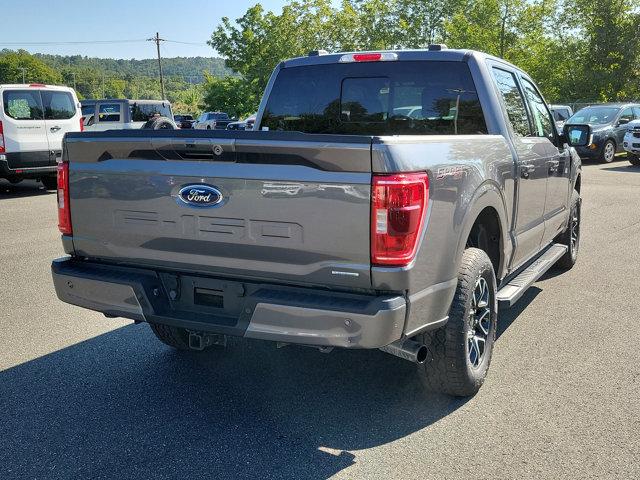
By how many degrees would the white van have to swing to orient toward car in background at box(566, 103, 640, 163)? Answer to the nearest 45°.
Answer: approximately 90° to its right

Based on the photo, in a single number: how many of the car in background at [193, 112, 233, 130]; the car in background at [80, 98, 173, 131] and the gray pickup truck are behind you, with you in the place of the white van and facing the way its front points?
1

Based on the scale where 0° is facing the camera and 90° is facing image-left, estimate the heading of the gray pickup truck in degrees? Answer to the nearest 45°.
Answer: approximately 225°

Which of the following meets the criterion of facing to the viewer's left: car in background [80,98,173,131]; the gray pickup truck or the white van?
the car in background

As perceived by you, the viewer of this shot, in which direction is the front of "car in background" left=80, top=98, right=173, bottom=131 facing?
facing to the left of the viewer

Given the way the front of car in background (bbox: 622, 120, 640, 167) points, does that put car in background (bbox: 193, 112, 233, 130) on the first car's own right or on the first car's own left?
on the first car's own right

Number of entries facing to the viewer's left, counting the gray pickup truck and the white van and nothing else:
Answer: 0

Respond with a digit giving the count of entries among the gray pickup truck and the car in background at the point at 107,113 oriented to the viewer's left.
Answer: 1

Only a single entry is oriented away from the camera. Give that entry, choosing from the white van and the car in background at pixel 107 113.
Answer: the white van

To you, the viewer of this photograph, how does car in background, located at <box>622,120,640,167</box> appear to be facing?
facing the viewer and to the left of the viewer

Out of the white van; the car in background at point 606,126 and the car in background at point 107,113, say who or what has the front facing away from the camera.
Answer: the white van

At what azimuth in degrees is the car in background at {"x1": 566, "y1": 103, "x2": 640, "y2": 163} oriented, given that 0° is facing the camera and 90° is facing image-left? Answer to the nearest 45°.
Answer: approximately 45°

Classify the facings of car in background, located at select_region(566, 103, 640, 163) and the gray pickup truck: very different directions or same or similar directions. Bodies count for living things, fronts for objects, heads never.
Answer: very different directions

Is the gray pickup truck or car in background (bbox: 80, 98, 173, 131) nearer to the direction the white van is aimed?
the car in background

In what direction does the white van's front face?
away from the camera

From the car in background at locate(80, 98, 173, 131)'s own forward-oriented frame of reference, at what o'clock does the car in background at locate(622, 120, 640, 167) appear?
the car in background at locate(622, 120, 640, 167) is roughly at 7 o'clock from the car in background at locate(80, 98, 173, 131).
